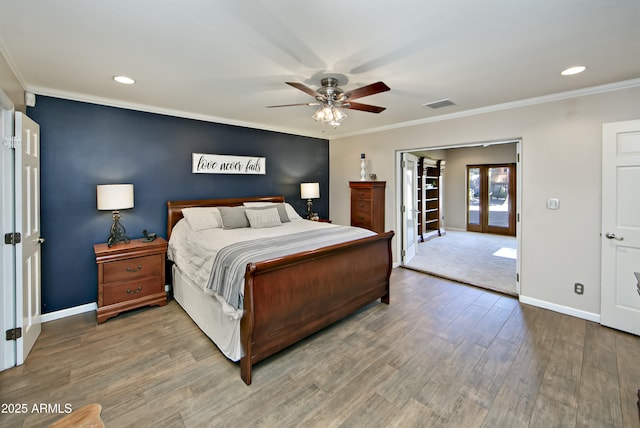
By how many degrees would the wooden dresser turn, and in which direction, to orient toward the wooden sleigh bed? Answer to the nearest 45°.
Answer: approximately 45° to its left

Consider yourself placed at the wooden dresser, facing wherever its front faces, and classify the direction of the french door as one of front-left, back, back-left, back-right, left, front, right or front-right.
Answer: back

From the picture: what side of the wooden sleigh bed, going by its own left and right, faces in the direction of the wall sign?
back

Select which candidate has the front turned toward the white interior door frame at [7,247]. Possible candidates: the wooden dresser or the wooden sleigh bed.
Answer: the wooden dresser

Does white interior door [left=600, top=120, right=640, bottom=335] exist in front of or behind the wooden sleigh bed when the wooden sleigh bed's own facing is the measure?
in front

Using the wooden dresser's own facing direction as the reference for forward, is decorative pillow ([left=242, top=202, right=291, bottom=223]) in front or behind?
in front

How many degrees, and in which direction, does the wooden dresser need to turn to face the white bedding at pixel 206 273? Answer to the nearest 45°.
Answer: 0° — it already faces it

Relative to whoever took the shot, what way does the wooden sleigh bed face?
facing the viewer and to the right of the viewer

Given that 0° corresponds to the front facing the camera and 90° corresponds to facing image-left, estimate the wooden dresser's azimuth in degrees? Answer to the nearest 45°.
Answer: approximately 45°

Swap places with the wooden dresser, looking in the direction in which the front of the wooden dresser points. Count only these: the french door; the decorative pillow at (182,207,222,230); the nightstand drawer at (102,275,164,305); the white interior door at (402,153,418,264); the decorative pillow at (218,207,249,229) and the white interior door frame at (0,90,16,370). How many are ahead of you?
4

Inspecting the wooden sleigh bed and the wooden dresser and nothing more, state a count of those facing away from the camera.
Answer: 0
